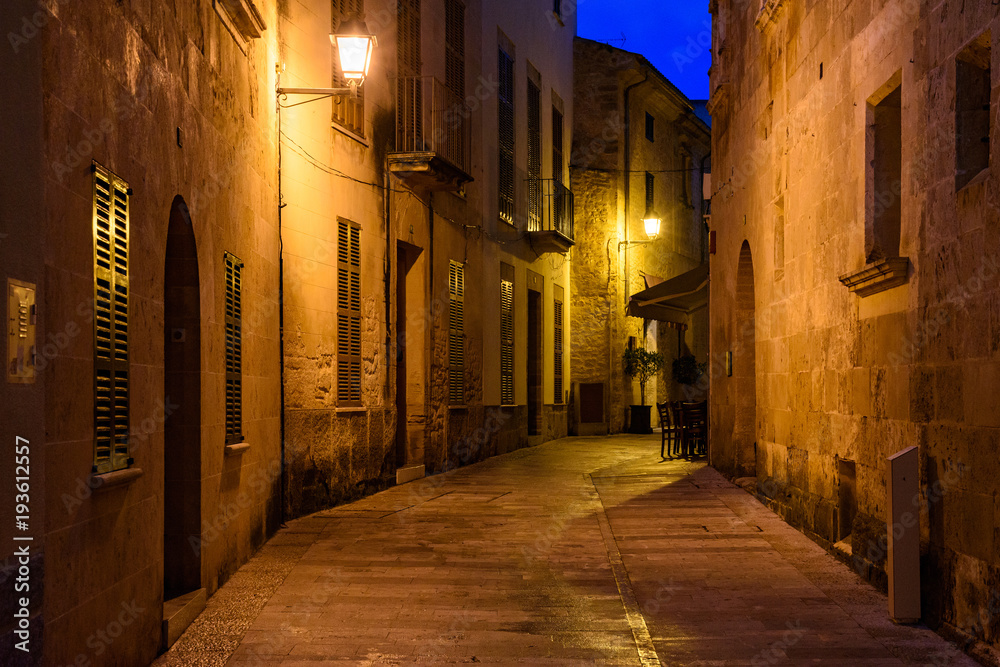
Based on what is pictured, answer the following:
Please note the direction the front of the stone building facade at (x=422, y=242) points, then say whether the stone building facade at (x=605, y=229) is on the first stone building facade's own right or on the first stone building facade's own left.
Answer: on the first stone building facade's own left

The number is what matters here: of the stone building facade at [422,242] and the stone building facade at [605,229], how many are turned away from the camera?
0

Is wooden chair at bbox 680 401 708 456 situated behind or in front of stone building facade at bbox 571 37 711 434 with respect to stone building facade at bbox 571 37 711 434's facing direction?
in front
